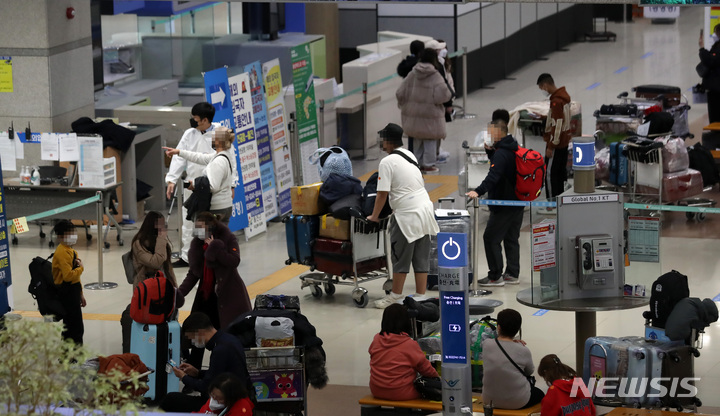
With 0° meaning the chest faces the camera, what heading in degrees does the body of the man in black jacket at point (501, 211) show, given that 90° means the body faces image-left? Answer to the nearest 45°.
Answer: approximately 90°

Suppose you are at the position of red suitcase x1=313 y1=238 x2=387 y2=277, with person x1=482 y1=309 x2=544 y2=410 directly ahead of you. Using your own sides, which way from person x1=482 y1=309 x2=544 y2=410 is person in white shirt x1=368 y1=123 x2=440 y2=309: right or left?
left

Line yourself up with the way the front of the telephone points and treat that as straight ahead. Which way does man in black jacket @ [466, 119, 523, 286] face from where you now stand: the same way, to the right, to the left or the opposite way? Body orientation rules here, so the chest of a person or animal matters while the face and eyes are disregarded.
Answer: to the right

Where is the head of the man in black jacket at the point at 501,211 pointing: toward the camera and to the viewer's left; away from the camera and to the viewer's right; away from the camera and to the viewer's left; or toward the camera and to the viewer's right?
toward the camera and to the viewer's left

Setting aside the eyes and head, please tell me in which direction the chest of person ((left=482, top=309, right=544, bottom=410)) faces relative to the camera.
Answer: away from the camera

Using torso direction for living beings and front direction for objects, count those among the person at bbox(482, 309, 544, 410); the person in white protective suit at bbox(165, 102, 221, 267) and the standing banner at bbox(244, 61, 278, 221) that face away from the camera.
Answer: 1

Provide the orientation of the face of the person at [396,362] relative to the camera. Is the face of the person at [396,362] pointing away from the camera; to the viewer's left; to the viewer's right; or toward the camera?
away from the camera

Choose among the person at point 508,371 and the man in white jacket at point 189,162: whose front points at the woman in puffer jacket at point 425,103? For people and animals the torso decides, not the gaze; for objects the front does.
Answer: the person

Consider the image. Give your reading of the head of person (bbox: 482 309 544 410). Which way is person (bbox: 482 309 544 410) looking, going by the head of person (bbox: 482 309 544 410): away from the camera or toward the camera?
away from the camera

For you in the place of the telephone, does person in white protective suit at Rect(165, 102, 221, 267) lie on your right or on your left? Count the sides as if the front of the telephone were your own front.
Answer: on your right

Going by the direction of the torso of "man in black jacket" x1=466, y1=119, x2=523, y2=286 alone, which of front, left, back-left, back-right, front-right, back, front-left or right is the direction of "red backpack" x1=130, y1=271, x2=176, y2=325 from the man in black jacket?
front-left

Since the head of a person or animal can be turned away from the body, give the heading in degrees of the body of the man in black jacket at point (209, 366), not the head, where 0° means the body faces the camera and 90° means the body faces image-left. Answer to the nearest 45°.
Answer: approximately 90°

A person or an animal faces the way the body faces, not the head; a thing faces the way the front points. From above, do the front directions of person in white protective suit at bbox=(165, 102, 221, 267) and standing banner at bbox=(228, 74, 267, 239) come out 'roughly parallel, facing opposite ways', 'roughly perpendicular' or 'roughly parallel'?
roughly perpendicular

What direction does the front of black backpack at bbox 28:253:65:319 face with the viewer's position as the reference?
facing to the left of the viewer
